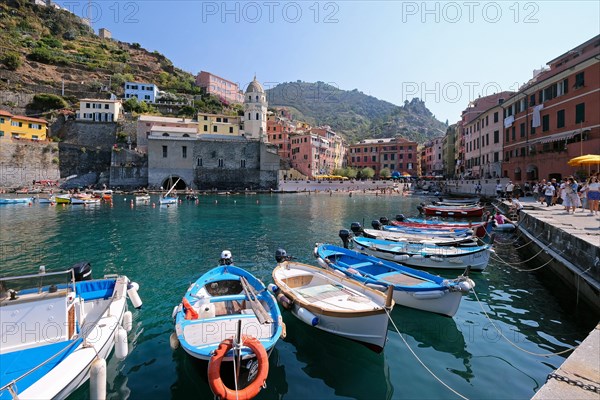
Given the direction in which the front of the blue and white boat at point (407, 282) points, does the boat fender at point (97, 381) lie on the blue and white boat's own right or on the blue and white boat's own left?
on the blue and white boat's own right

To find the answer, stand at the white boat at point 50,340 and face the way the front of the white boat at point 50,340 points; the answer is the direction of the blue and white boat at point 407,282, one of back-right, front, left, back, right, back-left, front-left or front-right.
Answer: back-left

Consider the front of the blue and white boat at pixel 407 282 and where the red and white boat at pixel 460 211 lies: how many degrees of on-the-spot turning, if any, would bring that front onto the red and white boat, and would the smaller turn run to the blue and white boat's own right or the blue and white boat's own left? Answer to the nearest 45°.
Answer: approximately 135° to the blue and white boat's own left

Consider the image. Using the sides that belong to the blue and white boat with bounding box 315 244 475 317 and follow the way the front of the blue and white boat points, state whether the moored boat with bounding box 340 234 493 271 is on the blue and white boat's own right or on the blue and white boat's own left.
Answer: on the blue and white boat's own left

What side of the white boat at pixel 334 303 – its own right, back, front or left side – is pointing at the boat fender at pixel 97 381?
right

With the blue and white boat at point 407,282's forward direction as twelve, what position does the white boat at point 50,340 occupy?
The white boat is roughly at 3 o'clock from the blue and white boat.

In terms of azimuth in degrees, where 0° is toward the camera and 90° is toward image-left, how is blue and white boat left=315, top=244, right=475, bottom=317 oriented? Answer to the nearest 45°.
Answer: approximately 315°

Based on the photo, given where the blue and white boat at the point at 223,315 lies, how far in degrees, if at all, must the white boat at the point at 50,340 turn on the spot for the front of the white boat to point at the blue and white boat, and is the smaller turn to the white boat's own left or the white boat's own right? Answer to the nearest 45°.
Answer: approximately 135° to the white boat's own left

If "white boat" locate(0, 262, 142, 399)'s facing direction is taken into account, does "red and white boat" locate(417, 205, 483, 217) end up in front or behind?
behind

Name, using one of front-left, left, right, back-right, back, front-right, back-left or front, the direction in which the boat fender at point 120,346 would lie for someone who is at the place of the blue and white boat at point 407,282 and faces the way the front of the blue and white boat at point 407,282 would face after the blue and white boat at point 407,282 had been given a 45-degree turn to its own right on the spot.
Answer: front-right
